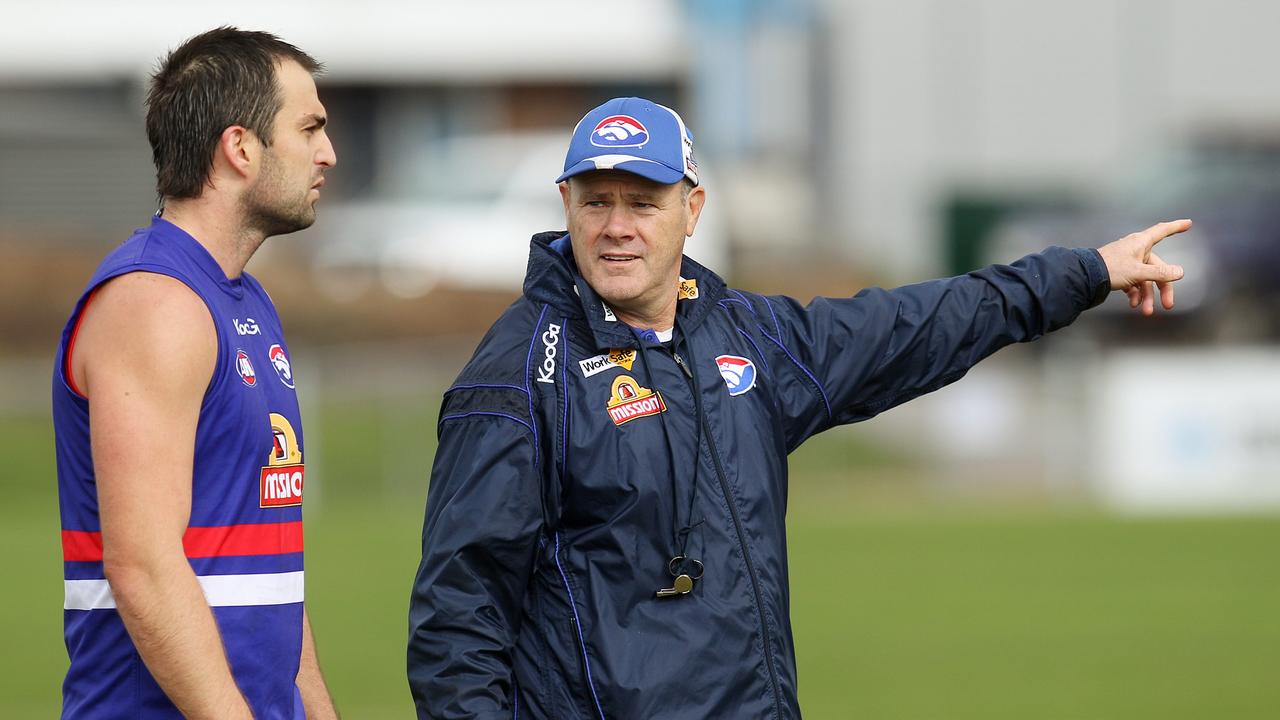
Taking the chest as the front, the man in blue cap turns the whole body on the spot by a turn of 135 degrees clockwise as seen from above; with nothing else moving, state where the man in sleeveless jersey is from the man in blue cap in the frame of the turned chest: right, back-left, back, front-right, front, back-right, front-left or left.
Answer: front

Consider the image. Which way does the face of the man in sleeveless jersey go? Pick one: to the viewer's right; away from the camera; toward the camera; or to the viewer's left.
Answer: to the viewer's right

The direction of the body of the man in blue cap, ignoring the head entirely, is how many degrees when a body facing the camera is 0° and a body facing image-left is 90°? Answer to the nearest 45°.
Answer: approximately 315°
